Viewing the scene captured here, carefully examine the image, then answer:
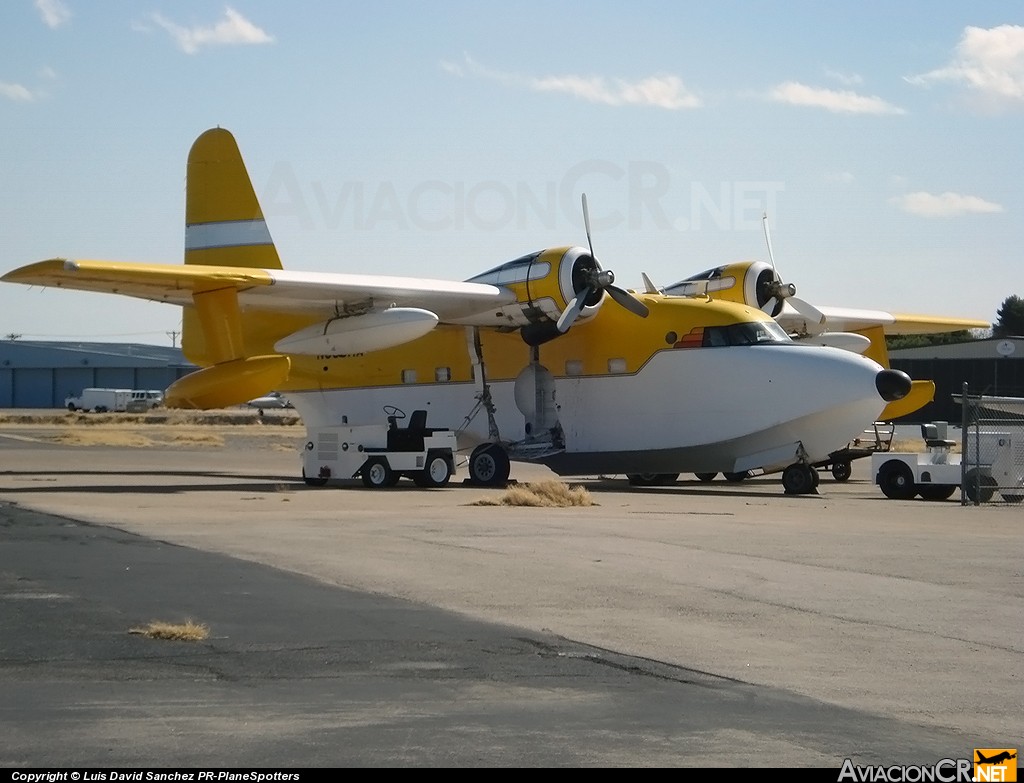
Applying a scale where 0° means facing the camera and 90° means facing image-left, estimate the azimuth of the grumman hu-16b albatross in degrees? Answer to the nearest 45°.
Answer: approximately 315°

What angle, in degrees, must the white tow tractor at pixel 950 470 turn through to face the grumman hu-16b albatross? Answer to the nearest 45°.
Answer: approximately 180°

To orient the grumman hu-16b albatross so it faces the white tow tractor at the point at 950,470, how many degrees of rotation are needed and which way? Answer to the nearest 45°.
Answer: approximately 45° to its left

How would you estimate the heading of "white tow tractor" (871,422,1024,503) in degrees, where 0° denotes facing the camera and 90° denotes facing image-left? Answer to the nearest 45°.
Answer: approximately 270°

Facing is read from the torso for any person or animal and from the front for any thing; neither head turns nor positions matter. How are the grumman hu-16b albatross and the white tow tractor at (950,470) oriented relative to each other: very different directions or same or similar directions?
same or similar directions
